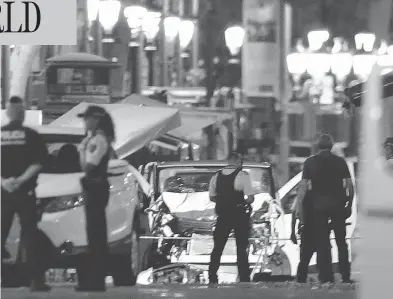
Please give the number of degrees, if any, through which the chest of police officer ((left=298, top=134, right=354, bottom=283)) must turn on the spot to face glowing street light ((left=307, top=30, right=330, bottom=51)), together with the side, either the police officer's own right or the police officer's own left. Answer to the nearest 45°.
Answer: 0° — they already face it

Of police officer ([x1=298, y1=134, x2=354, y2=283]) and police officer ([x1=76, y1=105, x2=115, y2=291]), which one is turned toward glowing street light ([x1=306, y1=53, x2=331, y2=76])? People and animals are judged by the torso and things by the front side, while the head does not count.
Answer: police officer ([x1=298, y1=134, x2=354, y2=283])

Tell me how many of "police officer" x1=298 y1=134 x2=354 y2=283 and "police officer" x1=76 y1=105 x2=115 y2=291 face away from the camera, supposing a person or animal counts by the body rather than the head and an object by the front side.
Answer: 1

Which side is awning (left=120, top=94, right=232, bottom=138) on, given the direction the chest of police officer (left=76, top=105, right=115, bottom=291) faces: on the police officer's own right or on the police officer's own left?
on the police officer's own right

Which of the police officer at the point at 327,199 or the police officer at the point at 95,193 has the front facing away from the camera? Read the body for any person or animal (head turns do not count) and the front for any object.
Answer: the police officer at the point at 327,199

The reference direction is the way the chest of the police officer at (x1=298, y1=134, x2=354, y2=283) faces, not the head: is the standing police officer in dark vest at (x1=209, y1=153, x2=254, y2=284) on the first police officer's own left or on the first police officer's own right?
on the first police officer's own left

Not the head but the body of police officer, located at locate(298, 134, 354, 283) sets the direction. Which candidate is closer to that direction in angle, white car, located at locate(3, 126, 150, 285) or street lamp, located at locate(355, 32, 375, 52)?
the street lamp

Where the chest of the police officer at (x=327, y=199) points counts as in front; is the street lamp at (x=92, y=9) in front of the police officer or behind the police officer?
in front

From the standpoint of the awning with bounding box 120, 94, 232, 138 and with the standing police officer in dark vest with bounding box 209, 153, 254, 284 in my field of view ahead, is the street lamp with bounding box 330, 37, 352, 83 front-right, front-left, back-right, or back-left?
back-left

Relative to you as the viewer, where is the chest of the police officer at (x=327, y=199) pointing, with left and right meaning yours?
facing away from the viewer

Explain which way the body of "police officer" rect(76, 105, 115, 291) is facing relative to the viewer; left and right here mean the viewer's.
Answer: facing to the left of the viewer

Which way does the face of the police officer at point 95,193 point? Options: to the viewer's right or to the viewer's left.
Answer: to the viewer's left

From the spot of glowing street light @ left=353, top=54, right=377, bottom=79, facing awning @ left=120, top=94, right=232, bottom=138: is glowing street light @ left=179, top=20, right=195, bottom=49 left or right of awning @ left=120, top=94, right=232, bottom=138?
right

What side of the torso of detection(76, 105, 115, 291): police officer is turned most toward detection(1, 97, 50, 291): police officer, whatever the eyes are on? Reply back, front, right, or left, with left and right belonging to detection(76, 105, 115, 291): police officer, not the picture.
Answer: front
